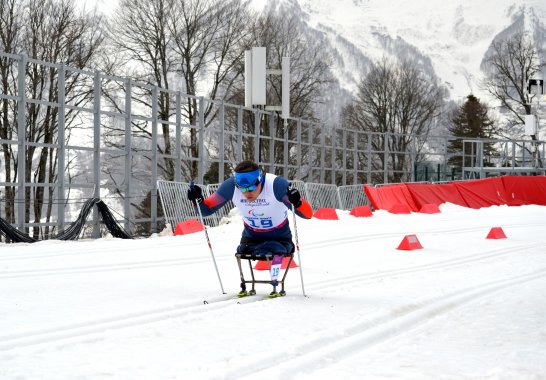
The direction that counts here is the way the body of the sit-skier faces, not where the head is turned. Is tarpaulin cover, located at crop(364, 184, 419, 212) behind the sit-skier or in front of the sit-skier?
behind

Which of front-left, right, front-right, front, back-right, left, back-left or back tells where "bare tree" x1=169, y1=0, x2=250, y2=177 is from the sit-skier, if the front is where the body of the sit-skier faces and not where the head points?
back-right

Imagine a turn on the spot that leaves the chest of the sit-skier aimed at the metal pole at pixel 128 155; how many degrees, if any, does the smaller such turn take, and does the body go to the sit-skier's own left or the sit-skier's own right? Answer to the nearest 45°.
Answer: approximately 135° to the sit-skier's own right

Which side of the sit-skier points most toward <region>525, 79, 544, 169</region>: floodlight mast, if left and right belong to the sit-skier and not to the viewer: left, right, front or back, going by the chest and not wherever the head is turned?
back

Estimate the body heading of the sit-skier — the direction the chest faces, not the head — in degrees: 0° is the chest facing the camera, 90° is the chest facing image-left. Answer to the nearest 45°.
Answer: approximately 45°

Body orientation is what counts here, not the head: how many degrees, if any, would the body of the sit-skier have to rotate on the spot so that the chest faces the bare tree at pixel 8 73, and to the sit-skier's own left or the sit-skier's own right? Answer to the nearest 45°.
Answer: approximately 90° to the sit-skier's own right

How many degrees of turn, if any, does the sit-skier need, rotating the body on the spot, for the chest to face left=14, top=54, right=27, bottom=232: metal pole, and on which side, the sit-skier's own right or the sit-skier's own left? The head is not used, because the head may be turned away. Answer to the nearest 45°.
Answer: approximately 90° to the sit-skier's own right

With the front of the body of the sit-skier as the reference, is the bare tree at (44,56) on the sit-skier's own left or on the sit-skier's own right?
on the sit-skier's own right
